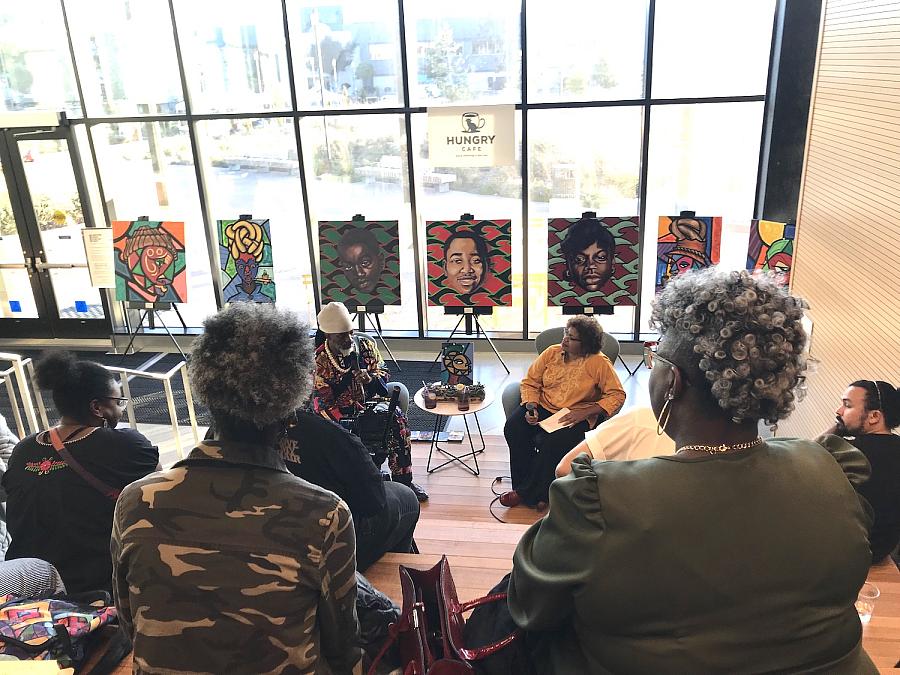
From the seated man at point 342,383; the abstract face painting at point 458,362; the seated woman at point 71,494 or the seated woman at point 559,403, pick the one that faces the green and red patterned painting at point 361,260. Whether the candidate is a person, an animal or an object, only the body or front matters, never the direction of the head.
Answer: the seated woman at point 71,494

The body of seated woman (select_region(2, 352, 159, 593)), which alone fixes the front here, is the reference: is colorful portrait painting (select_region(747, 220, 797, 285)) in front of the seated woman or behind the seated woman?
in front

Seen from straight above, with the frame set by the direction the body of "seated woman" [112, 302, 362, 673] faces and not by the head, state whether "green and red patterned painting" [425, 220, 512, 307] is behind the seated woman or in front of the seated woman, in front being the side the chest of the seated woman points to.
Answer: in front

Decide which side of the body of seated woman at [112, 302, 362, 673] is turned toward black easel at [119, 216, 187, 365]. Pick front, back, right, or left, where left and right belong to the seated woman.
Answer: front

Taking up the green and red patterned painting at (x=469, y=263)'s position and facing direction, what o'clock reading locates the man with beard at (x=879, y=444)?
The man with beard is roughly at 11 o'clock from the green and red patterned painting.

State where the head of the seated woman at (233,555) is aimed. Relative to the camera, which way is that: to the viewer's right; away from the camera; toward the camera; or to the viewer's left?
away from the camera

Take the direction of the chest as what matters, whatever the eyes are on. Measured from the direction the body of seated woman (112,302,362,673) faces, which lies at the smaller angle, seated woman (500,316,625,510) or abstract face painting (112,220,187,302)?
the abstract face painting

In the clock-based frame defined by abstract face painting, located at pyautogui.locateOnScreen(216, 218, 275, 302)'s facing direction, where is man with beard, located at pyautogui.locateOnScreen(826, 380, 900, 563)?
The man with beard is roughly at 11 o'clock from the abstract face painting.

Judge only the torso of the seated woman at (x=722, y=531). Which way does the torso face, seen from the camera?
away from the camera

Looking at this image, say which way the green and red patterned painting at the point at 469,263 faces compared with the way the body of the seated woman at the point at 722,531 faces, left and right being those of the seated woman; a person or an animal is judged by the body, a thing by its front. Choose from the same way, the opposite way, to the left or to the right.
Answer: the opposite way

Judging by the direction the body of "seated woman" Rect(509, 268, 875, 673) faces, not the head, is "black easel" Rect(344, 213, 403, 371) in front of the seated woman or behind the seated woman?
in front

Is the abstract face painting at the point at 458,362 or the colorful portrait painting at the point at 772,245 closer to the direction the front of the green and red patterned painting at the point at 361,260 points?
the abstract face painting

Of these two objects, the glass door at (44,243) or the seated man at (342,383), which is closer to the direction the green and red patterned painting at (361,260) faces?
the seated man

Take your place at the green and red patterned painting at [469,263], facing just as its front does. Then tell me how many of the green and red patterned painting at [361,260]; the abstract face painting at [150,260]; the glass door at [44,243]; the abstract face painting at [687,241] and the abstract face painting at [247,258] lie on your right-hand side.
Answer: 4
